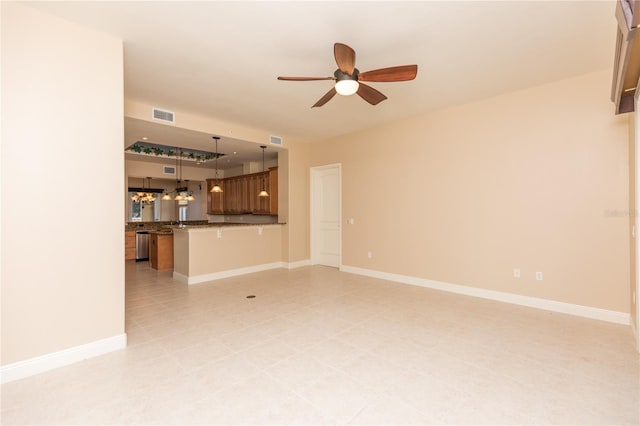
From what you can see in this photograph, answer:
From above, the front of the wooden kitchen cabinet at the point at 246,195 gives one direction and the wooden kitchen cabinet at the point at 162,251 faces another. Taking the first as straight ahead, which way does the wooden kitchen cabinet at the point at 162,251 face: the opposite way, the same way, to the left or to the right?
the same way

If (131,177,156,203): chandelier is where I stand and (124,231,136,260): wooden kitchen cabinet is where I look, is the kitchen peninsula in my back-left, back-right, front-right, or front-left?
front-left

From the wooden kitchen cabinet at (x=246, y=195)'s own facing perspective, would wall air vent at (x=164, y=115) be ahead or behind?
ahead

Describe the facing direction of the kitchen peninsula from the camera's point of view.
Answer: facing the viewer and to the right of the viewer

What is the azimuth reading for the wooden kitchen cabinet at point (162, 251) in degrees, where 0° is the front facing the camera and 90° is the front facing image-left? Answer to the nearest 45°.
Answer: approximately 45°

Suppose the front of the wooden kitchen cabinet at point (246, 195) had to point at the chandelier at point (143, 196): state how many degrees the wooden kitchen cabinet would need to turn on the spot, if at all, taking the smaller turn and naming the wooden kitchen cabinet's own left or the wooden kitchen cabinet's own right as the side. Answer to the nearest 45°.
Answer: approximately 90° to the wooden kitchen cabinet's own right

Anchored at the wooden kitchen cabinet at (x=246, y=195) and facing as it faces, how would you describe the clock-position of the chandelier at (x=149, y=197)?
The chandelier is roughly at 3 o'clock from the wooden kitchen cabinet.

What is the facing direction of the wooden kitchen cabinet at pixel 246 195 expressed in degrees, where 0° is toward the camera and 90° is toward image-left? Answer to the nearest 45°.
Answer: approximately 45°

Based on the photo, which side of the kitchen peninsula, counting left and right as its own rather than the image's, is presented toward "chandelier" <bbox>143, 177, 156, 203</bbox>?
back

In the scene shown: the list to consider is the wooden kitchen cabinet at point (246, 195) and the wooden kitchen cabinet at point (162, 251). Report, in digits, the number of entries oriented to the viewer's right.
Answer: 0

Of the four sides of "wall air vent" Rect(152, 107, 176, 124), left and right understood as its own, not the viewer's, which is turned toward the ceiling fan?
front

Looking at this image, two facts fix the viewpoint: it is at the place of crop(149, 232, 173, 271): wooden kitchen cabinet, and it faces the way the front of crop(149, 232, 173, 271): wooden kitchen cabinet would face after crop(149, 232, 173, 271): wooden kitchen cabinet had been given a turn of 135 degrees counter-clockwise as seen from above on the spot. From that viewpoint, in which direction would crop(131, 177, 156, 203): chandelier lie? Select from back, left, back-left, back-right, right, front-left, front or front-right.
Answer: left

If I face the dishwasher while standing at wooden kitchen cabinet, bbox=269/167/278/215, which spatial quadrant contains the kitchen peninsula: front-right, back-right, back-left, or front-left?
front-left
